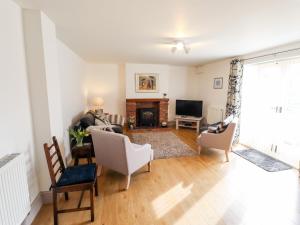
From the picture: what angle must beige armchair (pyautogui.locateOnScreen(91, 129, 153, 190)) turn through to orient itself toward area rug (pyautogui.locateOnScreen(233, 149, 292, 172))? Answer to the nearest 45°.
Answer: approximately 45° to its right

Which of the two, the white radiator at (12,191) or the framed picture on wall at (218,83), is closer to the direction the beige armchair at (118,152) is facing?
the framed picture on wall

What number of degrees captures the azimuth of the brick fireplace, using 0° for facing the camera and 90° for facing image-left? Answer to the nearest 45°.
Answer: approximately 0°

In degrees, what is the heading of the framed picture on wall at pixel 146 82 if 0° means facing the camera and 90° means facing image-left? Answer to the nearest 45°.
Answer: approximately 0°

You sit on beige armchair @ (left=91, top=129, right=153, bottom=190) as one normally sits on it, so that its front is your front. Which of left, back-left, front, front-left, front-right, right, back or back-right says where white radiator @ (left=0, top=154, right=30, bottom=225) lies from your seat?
back

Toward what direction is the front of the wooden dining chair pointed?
to the viewer's right

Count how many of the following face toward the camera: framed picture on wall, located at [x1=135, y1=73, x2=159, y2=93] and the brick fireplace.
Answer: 2

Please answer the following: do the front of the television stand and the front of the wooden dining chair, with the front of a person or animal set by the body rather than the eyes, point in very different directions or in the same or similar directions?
very different directions

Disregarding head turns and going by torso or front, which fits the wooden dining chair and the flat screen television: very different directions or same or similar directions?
very different directions

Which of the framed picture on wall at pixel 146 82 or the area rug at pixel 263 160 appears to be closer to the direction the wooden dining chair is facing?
the area rug
